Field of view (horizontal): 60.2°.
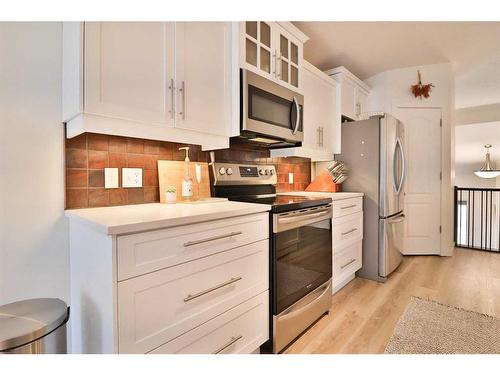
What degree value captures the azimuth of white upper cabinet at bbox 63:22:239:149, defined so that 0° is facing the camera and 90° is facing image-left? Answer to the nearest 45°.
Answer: approximately 315°

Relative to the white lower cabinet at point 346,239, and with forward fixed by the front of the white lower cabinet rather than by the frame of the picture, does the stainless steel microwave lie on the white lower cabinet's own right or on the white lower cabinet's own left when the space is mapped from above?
on the white lower cabinet's own right

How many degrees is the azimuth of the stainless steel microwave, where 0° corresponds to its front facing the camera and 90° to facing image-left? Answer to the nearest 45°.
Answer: approximately 315°

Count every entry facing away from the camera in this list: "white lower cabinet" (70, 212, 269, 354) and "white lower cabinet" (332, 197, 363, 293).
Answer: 0

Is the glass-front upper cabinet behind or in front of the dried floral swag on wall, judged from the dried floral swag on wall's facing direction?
in front

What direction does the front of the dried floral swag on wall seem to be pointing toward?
toward the camera

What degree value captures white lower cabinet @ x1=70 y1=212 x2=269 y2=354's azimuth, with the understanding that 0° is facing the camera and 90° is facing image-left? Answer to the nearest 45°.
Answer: approximately 315°
